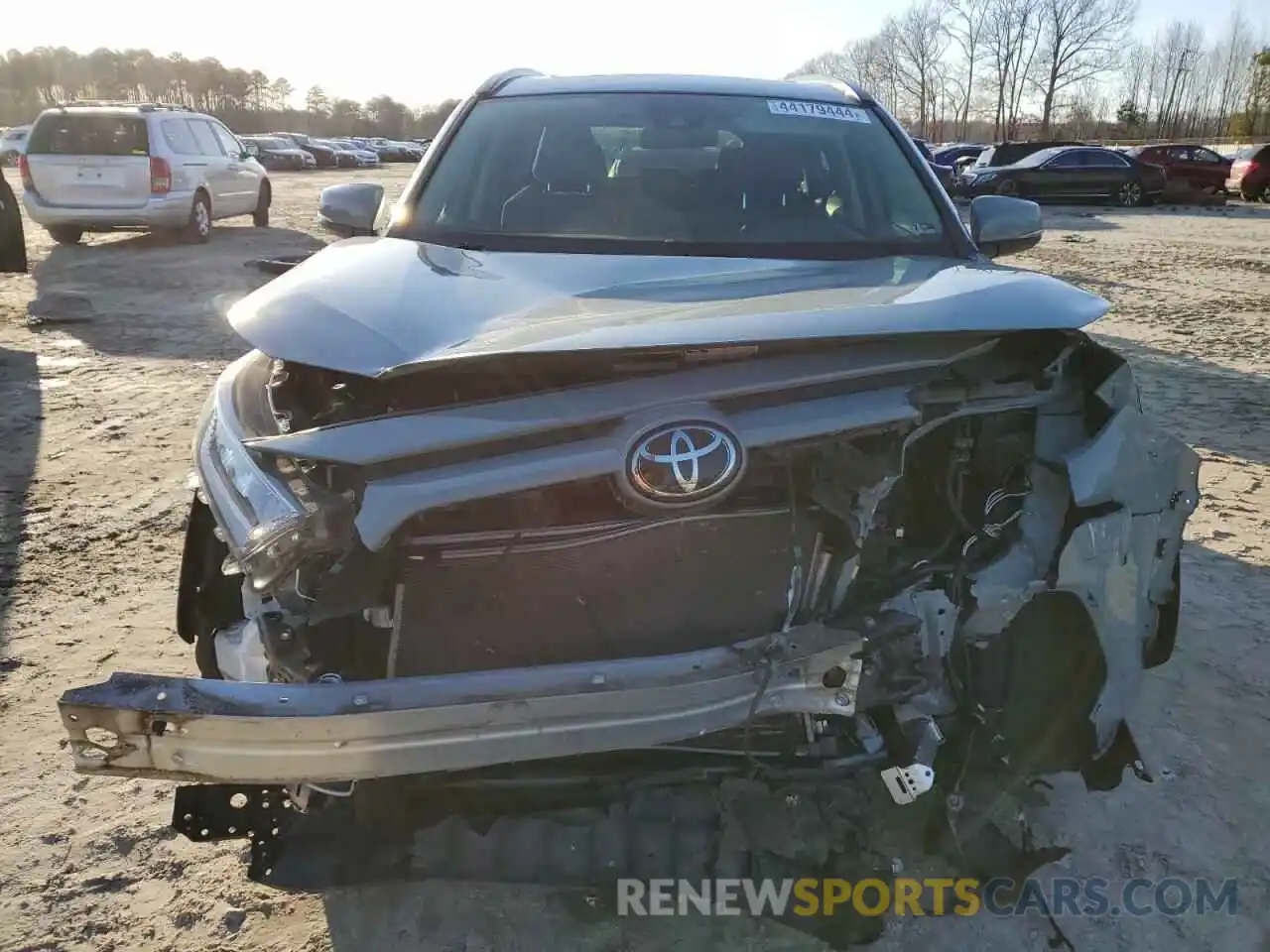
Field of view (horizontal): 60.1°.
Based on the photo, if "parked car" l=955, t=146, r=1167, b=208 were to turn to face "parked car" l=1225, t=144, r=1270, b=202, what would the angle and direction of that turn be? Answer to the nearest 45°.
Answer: approximately 135° to its right

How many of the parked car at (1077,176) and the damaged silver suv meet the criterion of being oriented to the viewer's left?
1

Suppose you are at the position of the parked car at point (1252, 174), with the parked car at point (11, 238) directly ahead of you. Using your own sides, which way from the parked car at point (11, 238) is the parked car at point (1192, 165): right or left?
right

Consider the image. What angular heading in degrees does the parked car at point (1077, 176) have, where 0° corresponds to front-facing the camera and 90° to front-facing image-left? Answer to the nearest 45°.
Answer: approximately 90°
